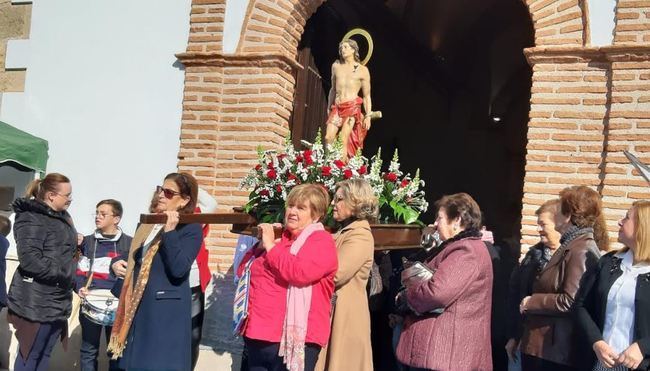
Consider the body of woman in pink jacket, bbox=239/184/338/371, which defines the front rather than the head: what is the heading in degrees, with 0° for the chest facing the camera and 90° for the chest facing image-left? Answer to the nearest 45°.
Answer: approximately 45°

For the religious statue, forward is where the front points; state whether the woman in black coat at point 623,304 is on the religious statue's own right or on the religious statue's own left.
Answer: on the religious statue's own left

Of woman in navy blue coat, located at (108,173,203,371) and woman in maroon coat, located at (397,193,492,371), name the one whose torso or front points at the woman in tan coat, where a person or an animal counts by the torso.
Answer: the woman in maroon coat

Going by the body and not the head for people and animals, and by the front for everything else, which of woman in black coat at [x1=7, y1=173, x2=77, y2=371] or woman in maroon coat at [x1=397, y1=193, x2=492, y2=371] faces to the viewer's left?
the woman in maroon coat

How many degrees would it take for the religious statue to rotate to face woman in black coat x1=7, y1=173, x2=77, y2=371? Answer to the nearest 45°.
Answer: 0° — it already faces them

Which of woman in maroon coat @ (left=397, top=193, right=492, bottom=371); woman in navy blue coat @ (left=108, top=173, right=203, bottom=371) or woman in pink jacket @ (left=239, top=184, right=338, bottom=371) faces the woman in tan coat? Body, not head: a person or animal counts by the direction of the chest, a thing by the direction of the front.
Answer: woman in maroon coat @ (left=397, top=193, right=492, bottom=371)

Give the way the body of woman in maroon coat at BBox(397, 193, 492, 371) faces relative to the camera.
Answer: to the viewer's left

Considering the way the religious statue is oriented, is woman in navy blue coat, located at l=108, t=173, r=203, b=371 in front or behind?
in front

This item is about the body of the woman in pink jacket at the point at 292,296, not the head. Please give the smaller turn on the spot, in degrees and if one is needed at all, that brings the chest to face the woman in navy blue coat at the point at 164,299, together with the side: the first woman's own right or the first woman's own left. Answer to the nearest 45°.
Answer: approximately 90° to the first woman's own right
